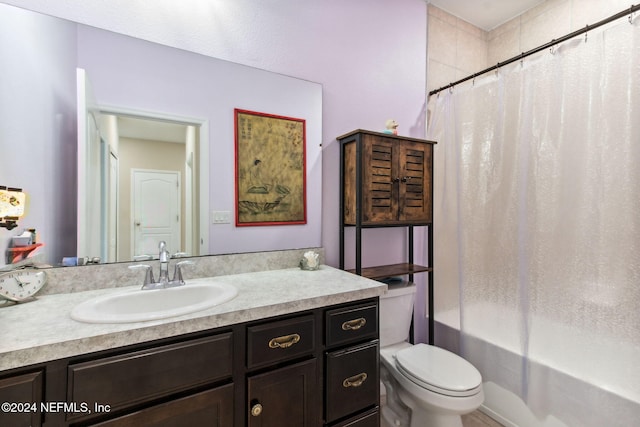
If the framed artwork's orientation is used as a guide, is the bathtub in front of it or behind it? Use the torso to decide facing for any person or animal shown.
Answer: in front

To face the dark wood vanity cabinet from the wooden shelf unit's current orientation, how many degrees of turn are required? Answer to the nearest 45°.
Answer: approximately 90° to its right

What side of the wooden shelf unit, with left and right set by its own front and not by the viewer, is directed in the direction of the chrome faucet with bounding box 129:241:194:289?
right

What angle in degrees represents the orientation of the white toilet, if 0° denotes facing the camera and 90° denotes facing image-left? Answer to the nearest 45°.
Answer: approximately 315°

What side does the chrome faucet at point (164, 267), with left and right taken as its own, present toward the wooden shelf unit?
left

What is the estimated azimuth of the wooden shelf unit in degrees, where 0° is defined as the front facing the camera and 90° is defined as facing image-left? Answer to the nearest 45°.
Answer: approximately 315°

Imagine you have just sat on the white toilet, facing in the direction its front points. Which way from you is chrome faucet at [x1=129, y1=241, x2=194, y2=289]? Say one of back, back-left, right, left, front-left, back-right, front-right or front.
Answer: right

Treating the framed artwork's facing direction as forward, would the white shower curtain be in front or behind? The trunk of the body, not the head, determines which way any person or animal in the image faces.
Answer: in front
